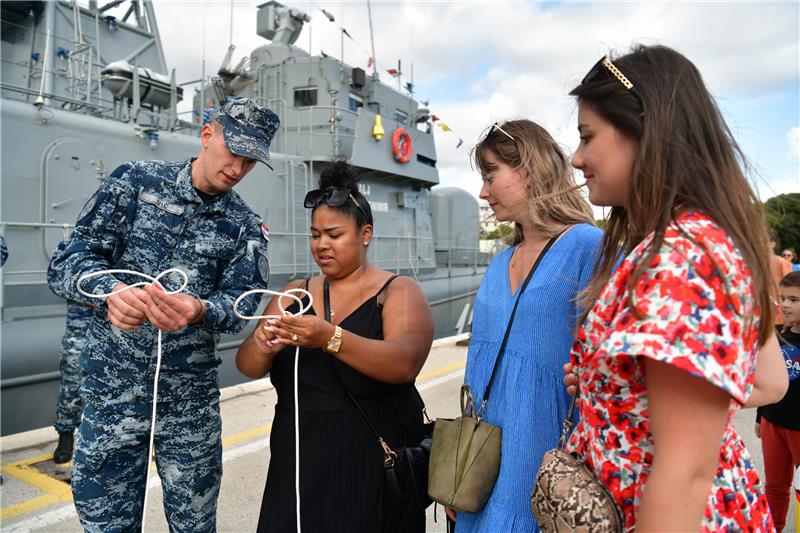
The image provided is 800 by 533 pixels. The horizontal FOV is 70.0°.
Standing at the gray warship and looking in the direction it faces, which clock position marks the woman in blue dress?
The woman in blue dress is roughly at 4 o'clock from the gray warship.

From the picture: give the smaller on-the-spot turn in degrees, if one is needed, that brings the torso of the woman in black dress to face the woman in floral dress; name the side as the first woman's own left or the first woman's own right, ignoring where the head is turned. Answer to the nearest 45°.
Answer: approximately 90° to the first woman's own left

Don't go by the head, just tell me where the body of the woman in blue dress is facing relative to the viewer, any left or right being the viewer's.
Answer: facing the viewer and to the left of the viewer

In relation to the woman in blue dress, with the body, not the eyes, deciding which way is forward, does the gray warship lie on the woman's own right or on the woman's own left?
on the woman's own right

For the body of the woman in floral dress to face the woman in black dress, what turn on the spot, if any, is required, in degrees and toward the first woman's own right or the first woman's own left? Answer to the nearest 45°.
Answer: approximately 45° to the first woman's own right

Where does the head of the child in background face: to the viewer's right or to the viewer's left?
to the viewer's left

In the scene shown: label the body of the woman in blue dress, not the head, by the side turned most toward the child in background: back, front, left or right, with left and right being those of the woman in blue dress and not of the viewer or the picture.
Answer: back

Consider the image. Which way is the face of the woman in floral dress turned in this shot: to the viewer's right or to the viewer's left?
to the viewer's left

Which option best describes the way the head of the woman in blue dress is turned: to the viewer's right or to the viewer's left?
to the viewer's left

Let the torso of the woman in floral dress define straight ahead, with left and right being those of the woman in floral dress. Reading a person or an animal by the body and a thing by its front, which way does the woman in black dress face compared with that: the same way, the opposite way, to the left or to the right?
to the left

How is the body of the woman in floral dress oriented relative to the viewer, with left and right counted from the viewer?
facing to the left of the viewer

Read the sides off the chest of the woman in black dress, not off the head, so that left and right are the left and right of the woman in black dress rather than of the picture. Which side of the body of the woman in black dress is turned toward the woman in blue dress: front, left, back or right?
left

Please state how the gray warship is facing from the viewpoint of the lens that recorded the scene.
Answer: facing away from the viewer and to the right of the viewer
